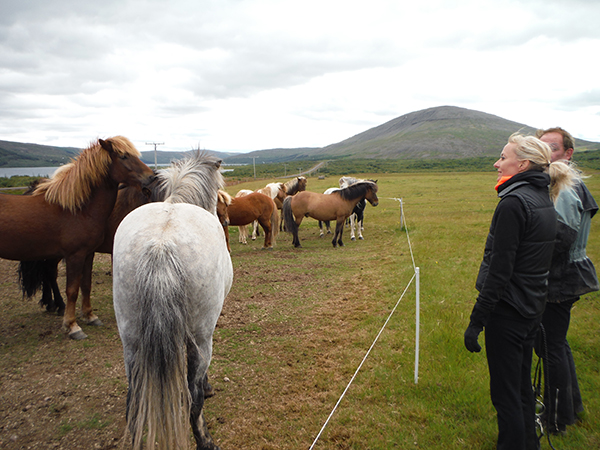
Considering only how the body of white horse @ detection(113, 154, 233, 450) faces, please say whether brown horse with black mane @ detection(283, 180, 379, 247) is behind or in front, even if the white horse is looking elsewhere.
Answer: in front

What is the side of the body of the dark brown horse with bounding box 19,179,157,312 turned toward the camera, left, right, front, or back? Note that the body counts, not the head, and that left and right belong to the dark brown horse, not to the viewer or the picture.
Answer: right

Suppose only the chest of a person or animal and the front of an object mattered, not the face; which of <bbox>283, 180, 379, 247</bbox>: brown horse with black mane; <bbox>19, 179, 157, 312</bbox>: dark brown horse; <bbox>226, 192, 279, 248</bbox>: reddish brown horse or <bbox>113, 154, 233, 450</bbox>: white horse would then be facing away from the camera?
the white horse

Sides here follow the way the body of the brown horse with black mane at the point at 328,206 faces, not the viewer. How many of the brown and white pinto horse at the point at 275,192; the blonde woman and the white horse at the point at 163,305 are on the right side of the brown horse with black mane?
2

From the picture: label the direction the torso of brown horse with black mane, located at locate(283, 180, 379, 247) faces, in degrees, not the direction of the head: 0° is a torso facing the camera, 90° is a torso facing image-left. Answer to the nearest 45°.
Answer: approximately 270°

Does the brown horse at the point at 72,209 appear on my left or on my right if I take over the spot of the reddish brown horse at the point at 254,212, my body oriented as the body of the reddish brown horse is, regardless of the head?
on my left

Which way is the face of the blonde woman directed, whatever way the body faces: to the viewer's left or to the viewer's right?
to the viewer's left

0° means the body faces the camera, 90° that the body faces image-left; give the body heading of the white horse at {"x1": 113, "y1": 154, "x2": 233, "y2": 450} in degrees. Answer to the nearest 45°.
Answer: approximately 180°

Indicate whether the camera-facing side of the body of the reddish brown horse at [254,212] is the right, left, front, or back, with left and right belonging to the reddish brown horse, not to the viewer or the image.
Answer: left

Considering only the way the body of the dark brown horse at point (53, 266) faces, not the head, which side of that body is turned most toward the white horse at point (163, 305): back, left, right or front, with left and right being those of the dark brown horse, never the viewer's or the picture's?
right
